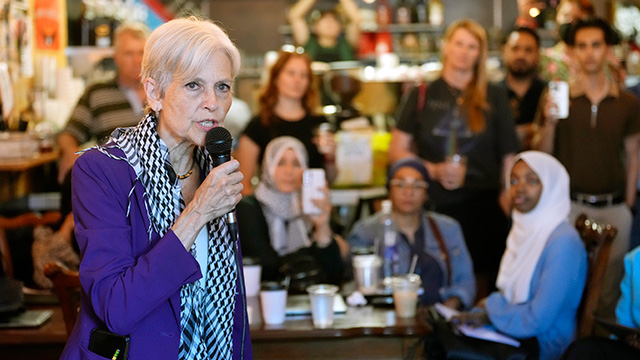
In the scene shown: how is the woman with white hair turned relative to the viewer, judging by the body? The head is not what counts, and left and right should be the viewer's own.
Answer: facing the viewer and to the right of the viewer

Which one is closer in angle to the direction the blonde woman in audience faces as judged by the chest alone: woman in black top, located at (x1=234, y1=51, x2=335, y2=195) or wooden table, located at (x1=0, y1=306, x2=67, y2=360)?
the wooden table

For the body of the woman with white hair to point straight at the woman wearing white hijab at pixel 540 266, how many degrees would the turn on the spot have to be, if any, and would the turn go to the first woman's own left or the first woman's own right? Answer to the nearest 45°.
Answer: approximately 90° to the first woman's own left

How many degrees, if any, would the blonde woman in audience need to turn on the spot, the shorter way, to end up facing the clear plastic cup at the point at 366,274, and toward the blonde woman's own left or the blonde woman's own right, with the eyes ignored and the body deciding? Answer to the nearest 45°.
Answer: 0° — they already face it

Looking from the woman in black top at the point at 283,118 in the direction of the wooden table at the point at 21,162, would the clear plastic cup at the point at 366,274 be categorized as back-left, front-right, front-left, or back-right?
back-left

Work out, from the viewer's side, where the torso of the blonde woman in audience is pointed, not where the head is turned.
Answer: toward the camera

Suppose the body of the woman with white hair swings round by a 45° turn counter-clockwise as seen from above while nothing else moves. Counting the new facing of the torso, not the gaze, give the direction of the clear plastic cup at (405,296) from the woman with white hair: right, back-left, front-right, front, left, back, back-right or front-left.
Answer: front-left

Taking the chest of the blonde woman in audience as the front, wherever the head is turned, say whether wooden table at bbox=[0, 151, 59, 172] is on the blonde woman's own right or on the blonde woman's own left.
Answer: on the blonde woman's own right

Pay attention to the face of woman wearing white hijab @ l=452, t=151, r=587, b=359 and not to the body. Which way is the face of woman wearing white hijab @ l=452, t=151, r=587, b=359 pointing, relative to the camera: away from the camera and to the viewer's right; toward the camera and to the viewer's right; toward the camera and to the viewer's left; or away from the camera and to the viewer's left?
toward the camera and to the viewer's left

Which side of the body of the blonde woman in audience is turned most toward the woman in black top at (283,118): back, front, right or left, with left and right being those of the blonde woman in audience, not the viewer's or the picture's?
right

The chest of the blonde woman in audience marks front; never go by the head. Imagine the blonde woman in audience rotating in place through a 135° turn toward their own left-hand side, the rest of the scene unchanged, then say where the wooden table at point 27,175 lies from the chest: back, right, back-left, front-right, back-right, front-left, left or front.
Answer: back-left

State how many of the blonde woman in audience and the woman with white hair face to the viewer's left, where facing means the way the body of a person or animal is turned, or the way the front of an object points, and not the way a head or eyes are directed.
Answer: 0

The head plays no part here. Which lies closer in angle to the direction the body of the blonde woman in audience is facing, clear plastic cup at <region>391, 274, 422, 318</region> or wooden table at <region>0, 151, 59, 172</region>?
the clear plastic cup
